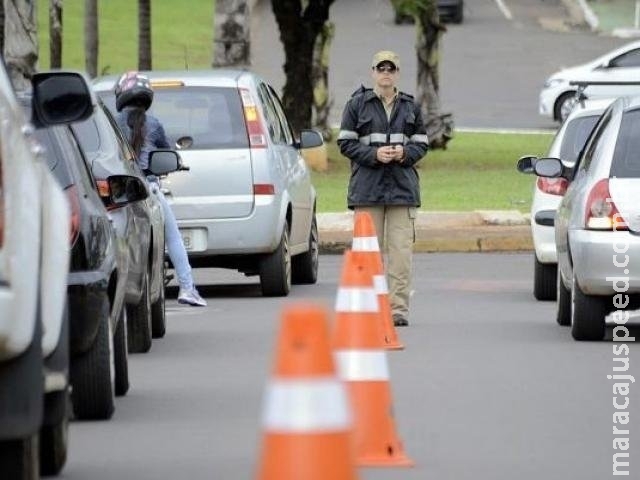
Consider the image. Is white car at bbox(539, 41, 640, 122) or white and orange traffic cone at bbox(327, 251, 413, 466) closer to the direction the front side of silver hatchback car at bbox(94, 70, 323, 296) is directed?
the white car

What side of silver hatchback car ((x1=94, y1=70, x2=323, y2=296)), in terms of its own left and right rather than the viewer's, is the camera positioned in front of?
back

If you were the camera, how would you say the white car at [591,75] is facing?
facing to the left of the viewer

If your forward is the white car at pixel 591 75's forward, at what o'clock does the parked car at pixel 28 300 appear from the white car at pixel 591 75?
The parked car is roughly at 9 o'clock from the white car.

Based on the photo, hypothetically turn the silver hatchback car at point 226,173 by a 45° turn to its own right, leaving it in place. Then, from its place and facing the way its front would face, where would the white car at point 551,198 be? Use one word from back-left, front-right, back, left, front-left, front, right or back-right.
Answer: front-right

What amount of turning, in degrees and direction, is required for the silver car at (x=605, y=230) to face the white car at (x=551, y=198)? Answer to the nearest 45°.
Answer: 0° — it already faces it

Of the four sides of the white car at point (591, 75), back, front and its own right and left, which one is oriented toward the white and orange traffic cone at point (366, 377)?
left

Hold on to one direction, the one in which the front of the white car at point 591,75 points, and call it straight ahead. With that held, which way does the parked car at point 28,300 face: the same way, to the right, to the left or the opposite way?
to the right

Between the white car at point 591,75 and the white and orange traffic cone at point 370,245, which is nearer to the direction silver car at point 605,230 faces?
the white car

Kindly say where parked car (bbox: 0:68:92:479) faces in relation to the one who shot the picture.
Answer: facing away from the viewer

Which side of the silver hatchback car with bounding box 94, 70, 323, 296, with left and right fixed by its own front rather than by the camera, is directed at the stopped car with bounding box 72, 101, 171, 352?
back

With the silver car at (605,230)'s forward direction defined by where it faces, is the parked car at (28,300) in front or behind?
behind

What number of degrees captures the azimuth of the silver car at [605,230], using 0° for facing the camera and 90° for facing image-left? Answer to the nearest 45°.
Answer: approximately 180°

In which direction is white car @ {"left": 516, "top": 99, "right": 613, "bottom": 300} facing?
away from the camera

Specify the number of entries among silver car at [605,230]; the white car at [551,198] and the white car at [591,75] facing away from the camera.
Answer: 2
